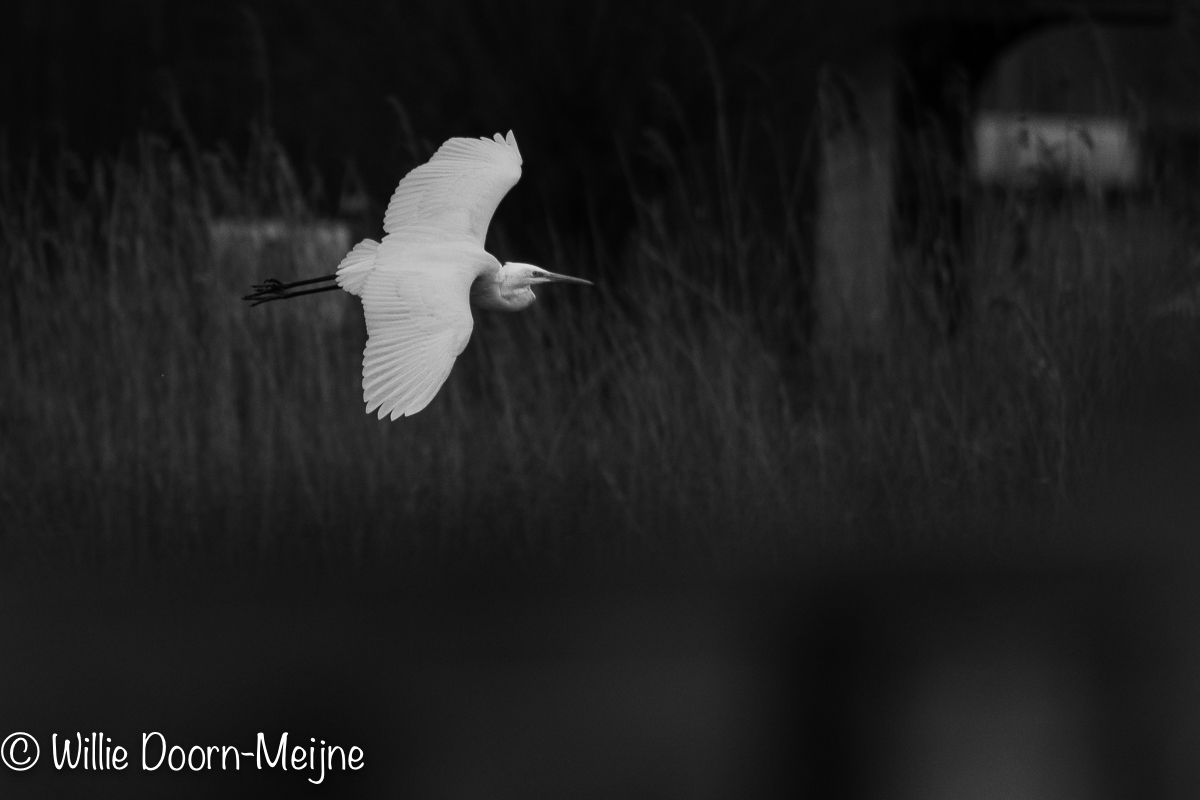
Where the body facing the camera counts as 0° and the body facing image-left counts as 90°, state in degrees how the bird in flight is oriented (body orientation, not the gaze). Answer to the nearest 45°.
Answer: approximately 270°
